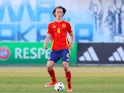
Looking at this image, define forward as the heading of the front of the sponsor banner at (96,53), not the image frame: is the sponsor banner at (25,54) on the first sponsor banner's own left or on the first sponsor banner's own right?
on the first sponsor banner's own right

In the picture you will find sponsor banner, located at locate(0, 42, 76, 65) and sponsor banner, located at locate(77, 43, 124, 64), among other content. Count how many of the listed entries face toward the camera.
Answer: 2

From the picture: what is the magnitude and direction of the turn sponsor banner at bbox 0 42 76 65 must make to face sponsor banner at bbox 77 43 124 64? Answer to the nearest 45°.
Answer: approximately 90° to its left

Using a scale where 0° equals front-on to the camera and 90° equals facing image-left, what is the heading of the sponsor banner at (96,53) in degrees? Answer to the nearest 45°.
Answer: approximately 0°

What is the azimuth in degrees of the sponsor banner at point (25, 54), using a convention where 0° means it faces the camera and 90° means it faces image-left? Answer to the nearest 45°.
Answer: approximately 0°
